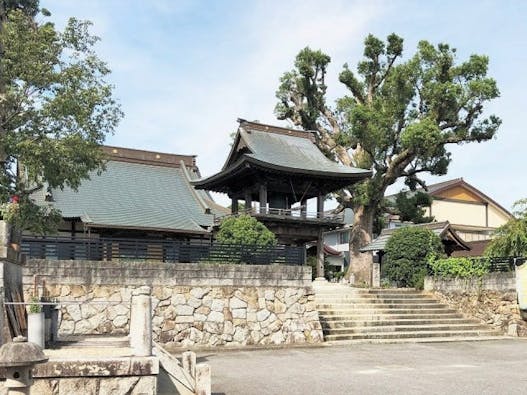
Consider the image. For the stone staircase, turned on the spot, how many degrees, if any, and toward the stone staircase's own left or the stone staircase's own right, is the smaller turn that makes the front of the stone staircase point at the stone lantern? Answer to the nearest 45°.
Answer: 0° — it already faces it

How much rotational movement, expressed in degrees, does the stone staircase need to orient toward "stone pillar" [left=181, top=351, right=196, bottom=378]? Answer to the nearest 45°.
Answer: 0° — it already faces it

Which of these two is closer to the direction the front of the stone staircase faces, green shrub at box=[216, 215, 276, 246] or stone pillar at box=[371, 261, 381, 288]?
the green shrub

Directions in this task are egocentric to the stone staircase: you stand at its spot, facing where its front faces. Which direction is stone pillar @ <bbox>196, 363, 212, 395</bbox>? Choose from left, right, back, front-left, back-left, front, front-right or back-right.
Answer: front

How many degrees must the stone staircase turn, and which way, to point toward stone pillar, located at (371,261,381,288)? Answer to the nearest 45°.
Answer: approximately 180°

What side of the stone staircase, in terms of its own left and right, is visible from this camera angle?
front

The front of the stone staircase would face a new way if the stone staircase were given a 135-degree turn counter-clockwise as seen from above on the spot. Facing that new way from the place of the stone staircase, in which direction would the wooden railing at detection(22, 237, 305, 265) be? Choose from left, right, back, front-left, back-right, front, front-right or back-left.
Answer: back

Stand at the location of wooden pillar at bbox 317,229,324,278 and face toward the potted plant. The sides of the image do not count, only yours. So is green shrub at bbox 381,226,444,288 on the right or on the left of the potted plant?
left

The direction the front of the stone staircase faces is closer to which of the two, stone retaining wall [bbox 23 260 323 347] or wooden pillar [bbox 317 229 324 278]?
the stone retaining wall

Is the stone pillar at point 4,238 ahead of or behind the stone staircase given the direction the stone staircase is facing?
ahead

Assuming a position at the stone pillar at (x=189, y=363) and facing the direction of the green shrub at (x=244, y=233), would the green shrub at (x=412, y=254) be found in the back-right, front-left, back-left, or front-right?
front-right

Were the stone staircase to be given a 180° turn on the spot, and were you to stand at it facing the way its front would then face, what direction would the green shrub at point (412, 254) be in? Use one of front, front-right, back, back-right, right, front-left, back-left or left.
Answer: front
